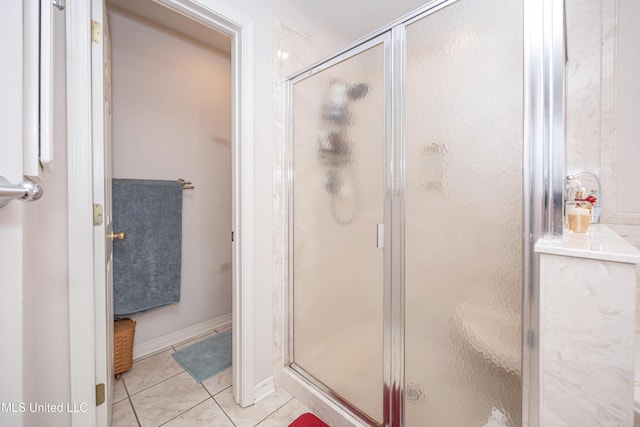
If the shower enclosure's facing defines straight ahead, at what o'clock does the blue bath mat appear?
The blue bath mat is roughly at 2 o'clock from the shower enclosure.

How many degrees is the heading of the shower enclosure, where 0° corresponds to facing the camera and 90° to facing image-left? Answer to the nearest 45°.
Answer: approximately 45°

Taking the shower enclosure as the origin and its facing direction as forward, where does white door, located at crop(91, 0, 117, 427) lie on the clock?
The white door is roughly at 1 o'clock from the shower enclosure.

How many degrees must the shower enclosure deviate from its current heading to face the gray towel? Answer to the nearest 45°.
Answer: approximately 45° to its right
